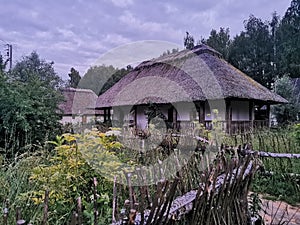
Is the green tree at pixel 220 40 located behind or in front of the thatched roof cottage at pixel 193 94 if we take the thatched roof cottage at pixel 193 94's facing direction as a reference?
behind

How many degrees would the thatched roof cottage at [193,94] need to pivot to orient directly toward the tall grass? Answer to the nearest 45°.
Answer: approximately 45° to its left

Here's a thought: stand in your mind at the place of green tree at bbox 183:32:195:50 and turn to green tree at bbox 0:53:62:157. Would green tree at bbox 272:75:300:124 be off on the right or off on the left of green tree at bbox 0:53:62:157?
left

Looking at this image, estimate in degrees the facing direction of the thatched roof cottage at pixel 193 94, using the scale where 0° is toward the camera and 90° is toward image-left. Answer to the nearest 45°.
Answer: approximately 45°

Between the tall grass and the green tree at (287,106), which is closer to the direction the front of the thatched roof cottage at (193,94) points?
the tall grass

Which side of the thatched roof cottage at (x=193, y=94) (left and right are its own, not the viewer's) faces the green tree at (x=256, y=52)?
back

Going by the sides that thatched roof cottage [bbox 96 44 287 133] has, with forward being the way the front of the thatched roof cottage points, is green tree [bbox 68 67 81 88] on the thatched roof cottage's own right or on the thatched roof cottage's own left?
on the thatched roof cottage's own right

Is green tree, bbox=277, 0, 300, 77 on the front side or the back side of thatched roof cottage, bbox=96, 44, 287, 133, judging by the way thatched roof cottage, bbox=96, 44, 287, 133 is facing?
on the back side

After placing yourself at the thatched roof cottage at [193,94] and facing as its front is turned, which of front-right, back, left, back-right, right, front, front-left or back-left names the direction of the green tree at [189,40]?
back-right

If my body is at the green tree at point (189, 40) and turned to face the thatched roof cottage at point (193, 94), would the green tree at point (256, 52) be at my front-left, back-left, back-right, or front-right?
front-left
